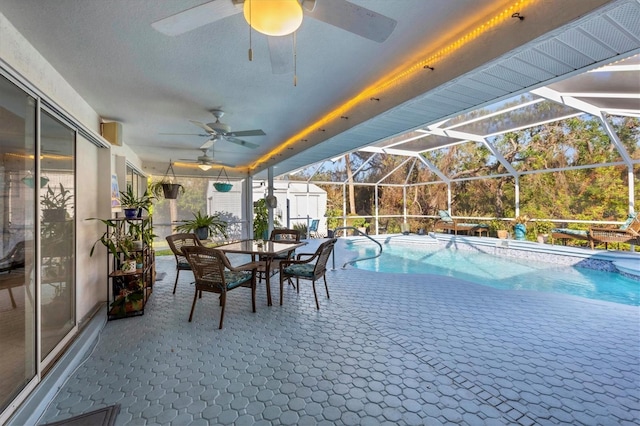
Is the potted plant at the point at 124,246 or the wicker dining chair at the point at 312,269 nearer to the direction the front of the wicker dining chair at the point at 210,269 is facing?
the wicker dining chair

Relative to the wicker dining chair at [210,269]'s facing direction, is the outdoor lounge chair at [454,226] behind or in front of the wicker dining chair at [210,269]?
in front

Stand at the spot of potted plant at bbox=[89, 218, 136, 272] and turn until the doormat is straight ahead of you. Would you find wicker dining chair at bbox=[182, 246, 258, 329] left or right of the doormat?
left

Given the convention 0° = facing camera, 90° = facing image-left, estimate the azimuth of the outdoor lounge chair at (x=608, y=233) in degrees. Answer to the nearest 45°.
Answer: approximately 90°

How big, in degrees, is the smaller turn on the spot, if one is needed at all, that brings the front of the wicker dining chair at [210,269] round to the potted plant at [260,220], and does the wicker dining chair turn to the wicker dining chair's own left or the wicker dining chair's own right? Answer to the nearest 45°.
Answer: approximately 45° to the wicker dining chair's own left

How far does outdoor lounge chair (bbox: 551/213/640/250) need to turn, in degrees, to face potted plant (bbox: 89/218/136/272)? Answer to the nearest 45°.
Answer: approximately 45° to its left

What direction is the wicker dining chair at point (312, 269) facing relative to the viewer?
to the viewer's left

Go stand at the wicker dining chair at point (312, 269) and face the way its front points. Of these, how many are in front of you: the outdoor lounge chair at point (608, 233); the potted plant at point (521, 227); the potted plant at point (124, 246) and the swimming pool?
1

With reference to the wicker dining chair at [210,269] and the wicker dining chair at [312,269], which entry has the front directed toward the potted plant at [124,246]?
the wicker dining chair at [312,269]

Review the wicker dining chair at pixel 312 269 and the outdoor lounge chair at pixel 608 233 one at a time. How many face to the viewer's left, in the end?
2

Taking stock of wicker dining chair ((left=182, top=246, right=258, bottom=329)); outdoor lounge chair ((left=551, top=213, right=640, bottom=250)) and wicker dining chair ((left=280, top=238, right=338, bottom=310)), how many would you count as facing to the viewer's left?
2

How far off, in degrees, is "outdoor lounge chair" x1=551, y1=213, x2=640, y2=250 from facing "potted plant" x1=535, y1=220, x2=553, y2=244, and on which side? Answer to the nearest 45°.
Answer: approximately 45° to its right

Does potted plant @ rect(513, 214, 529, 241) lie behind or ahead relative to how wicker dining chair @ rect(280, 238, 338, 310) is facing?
behind

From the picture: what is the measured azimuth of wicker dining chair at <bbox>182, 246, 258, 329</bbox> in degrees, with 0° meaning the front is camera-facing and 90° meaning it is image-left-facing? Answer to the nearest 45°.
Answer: approximately 225°
